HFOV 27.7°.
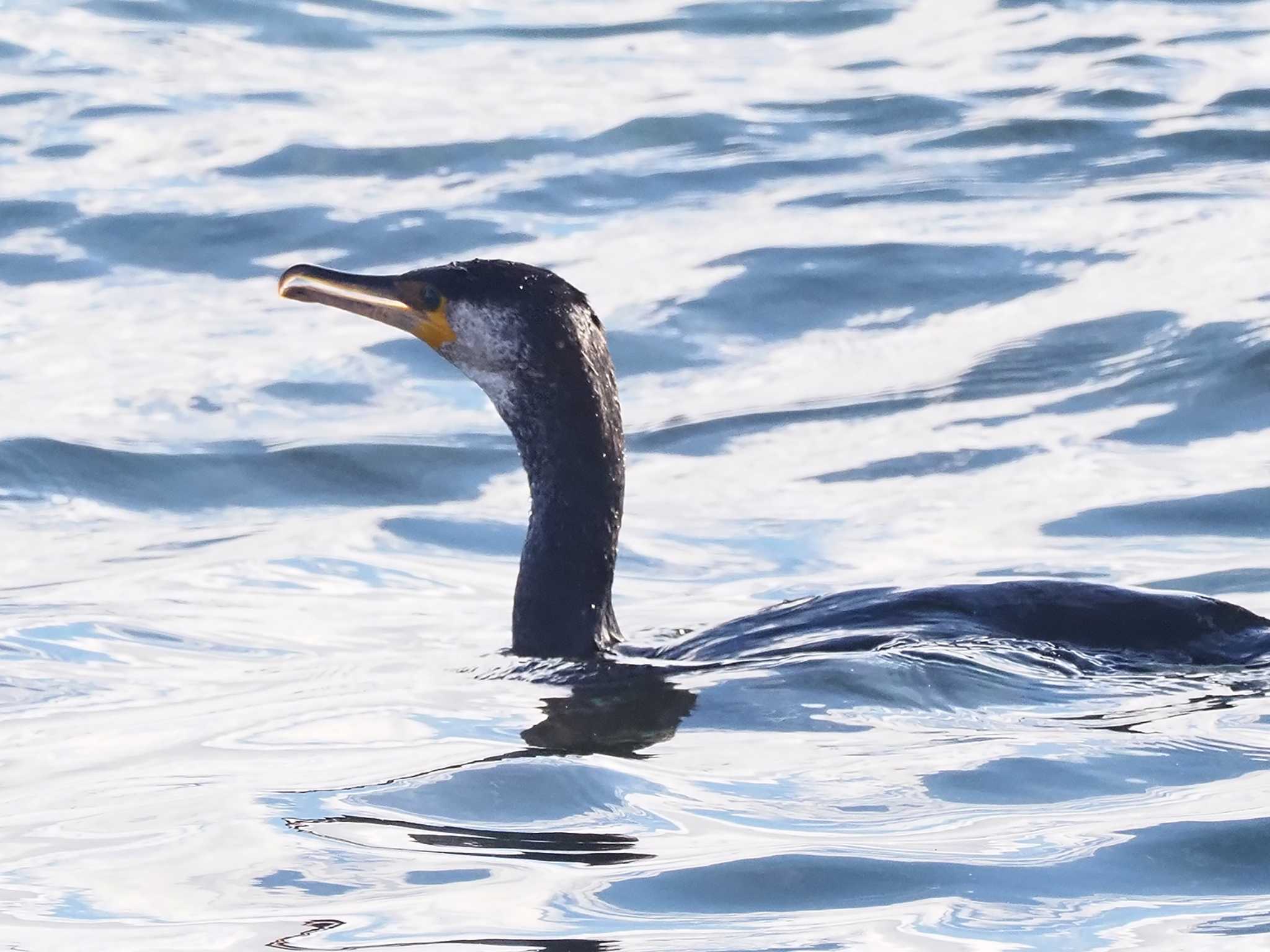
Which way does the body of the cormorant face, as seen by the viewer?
to the viewer's left
